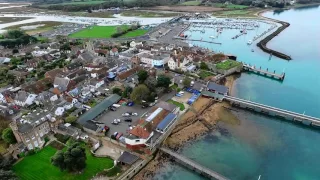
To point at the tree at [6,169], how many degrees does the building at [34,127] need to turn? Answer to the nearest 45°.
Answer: approximately 90° to its right

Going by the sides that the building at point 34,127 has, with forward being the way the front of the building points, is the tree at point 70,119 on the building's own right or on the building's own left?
on the building's own left

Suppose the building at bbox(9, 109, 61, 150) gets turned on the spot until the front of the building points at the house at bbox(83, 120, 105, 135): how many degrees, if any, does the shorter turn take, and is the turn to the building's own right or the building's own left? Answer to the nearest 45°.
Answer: approximately 45° to the building's own left

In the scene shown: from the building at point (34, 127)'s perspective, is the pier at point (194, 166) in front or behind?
in front

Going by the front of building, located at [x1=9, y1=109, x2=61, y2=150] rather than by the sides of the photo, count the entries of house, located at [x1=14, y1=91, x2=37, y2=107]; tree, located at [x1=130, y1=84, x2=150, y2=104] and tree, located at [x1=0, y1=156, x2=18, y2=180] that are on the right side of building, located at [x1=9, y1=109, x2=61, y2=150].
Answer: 1

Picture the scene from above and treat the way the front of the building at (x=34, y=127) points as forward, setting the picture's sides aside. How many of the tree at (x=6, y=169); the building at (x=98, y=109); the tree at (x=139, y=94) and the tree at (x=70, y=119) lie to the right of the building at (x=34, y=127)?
1

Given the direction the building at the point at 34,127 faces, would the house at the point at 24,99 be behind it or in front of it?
behind

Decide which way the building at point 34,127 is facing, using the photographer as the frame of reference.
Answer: facing the viewer and to the right of the viewer

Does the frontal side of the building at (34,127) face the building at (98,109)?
no

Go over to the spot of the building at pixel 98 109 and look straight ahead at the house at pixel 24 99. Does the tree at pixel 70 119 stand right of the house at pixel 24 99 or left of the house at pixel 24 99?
left

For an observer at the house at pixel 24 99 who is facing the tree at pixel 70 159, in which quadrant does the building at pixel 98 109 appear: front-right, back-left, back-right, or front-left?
front-left
